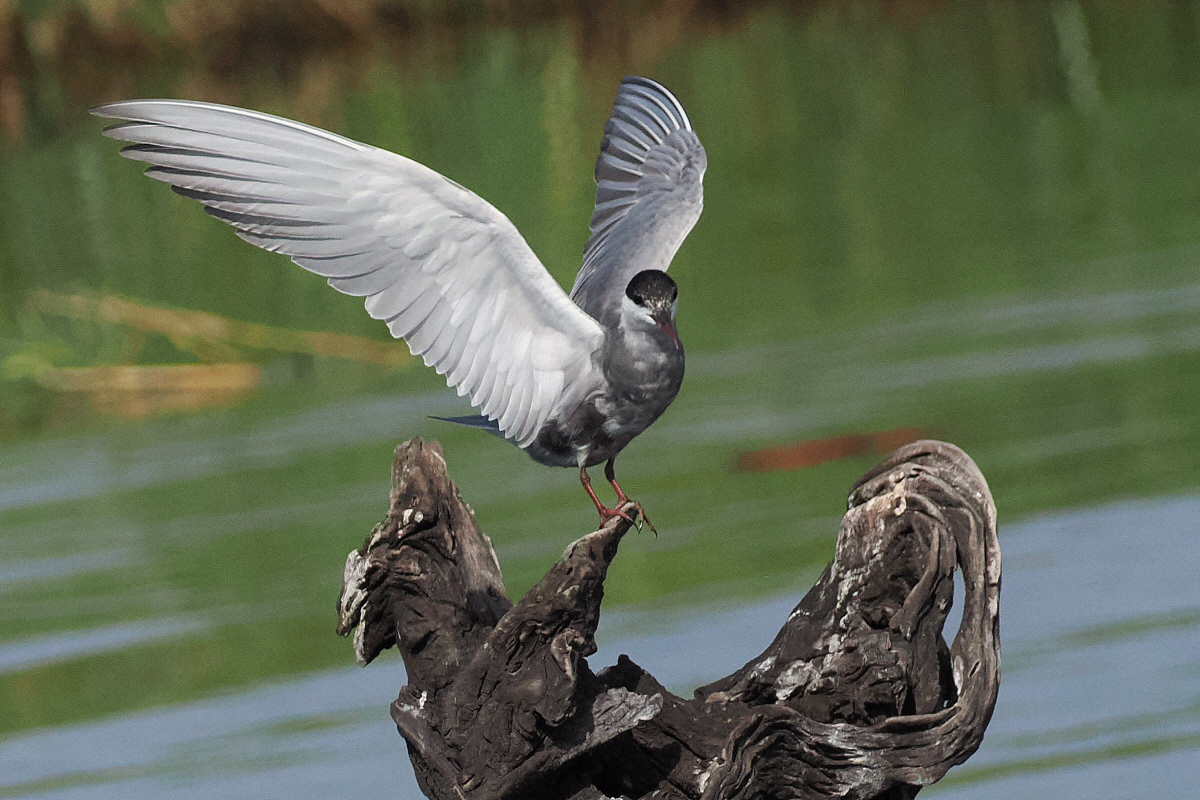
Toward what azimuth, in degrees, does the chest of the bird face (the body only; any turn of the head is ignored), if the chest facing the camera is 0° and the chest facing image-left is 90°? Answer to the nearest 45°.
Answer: approximately 315°
